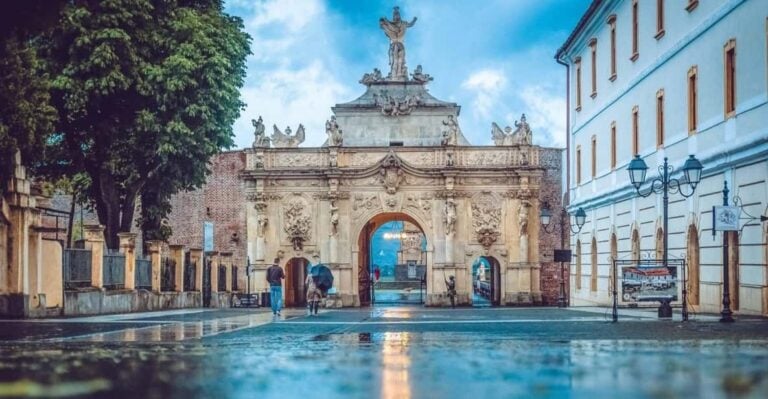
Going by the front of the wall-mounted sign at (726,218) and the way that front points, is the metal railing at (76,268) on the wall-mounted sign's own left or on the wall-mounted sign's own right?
on the wall-mounted sign's own right

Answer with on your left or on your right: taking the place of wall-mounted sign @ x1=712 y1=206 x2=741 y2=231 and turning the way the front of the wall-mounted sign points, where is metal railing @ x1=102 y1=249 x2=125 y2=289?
on your right

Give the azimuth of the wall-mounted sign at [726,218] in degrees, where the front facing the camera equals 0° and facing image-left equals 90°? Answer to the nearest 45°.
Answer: approximately 0°

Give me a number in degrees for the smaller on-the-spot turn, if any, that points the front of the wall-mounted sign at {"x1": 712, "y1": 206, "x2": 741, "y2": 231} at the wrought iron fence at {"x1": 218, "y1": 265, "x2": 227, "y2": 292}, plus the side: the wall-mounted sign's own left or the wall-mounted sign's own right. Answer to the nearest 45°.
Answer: approximately 135° to the wall-mounted sign's own right

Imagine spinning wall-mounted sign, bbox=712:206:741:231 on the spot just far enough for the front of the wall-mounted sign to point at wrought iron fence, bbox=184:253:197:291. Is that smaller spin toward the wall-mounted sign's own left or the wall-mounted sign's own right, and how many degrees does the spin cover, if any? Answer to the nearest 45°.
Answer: approximately 135° to the wall-mounted sign's own right

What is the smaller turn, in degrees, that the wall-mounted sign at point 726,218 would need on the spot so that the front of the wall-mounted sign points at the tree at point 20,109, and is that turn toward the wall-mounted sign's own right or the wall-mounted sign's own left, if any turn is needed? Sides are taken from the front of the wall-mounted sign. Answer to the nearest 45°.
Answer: approximately 90° to the wall-mounted sign's own right
